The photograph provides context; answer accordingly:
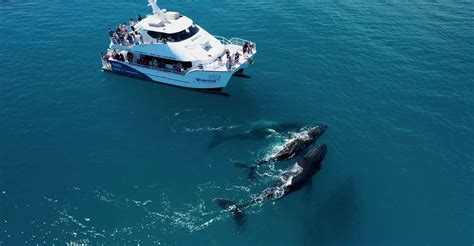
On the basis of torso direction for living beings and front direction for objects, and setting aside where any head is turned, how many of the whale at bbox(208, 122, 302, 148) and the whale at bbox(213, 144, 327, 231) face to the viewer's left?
0

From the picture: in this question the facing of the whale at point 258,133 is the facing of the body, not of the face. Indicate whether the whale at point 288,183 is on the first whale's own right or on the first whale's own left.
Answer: on the first whale's own right

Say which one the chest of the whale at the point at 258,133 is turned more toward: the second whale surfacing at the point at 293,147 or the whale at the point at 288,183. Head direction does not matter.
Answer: the second whale surfacing

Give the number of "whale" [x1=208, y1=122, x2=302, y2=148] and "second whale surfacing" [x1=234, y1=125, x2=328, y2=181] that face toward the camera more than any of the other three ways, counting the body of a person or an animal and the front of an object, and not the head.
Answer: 0

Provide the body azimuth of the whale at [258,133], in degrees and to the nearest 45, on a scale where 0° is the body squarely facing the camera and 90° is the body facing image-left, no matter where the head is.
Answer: approximately 270°

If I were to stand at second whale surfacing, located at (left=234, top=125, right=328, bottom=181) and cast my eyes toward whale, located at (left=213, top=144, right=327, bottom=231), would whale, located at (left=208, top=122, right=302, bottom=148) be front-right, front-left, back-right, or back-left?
back-right

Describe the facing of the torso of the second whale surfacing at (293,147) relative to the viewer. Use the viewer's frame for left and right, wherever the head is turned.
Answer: facing away from the viewer and to the right of the viewer

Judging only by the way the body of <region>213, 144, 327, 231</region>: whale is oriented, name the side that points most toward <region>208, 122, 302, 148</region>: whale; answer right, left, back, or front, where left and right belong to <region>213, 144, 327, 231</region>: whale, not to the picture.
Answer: left

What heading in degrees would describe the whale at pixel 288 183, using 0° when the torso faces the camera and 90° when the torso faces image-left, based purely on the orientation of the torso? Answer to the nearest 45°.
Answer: approximately 225°
